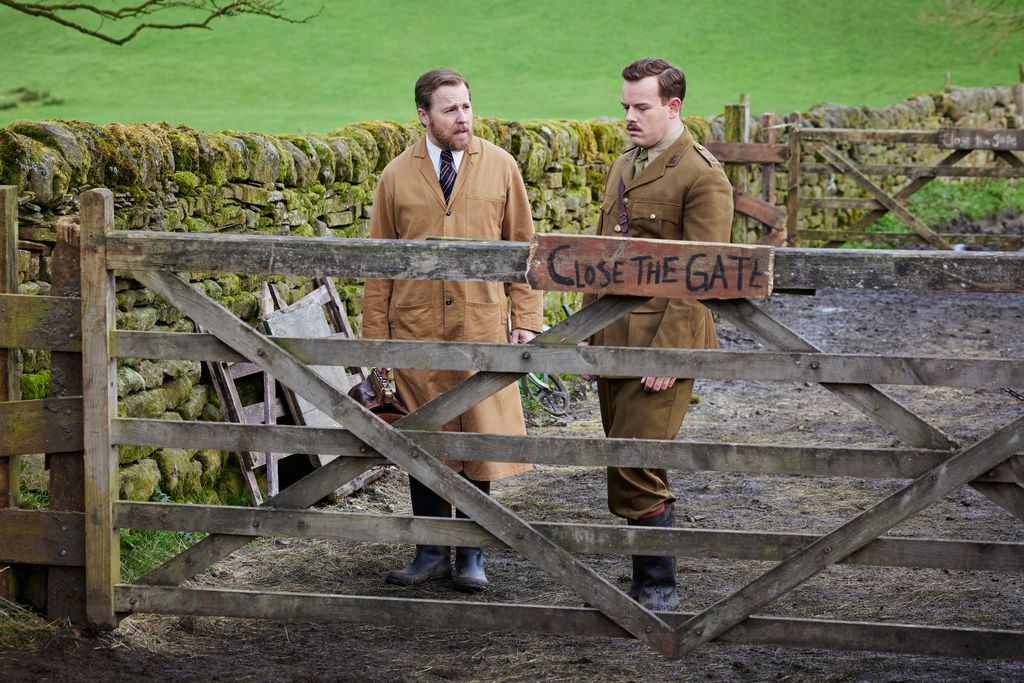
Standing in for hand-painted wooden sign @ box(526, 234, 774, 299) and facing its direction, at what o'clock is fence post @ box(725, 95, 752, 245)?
The fence post is roughly at 6 o'clock from the hand-painted wooden sign.

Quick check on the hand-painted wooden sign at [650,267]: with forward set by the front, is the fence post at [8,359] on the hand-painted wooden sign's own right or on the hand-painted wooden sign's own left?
on the hand-painted wooden sign's own right

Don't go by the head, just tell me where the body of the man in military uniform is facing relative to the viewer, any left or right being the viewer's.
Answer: facing the viewer and to the left of the viewer

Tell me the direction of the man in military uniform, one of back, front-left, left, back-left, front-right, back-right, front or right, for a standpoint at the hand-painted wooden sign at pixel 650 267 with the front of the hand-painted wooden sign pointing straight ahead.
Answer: back

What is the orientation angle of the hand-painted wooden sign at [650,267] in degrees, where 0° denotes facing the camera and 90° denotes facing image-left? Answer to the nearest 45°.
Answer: approximately 0°

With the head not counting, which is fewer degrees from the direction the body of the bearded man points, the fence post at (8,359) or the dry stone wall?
the fence post

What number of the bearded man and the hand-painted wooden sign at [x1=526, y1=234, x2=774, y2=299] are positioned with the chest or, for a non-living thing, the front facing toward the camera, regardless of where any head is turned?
2

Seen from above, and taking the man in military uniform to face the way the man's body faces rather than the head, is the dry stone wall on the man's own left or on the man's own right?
on the man's own right

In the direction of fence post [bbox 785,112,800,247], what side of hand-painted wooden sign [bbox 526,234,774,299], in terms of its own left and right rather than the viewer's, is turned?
back

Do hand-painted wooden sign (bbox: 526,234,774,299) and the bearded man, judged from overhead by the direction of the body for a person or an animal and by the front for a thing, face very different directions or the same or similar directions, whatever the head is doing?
same or similar directions

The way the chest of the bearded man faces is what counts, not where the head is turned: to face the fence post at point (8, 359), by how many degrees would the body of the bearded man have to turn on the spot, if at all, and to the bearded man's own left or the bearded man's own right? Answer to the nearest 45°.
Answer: approximately 45° to the bearded man's own right

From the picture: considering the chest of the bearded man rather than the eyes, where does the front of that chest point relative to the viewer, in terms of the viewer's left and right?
facing the viewer
